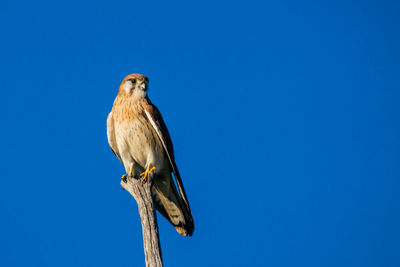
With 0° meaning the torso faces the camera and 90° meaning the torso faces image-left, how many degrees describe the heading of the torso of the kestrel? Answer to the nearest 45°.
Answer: approximately 45°
